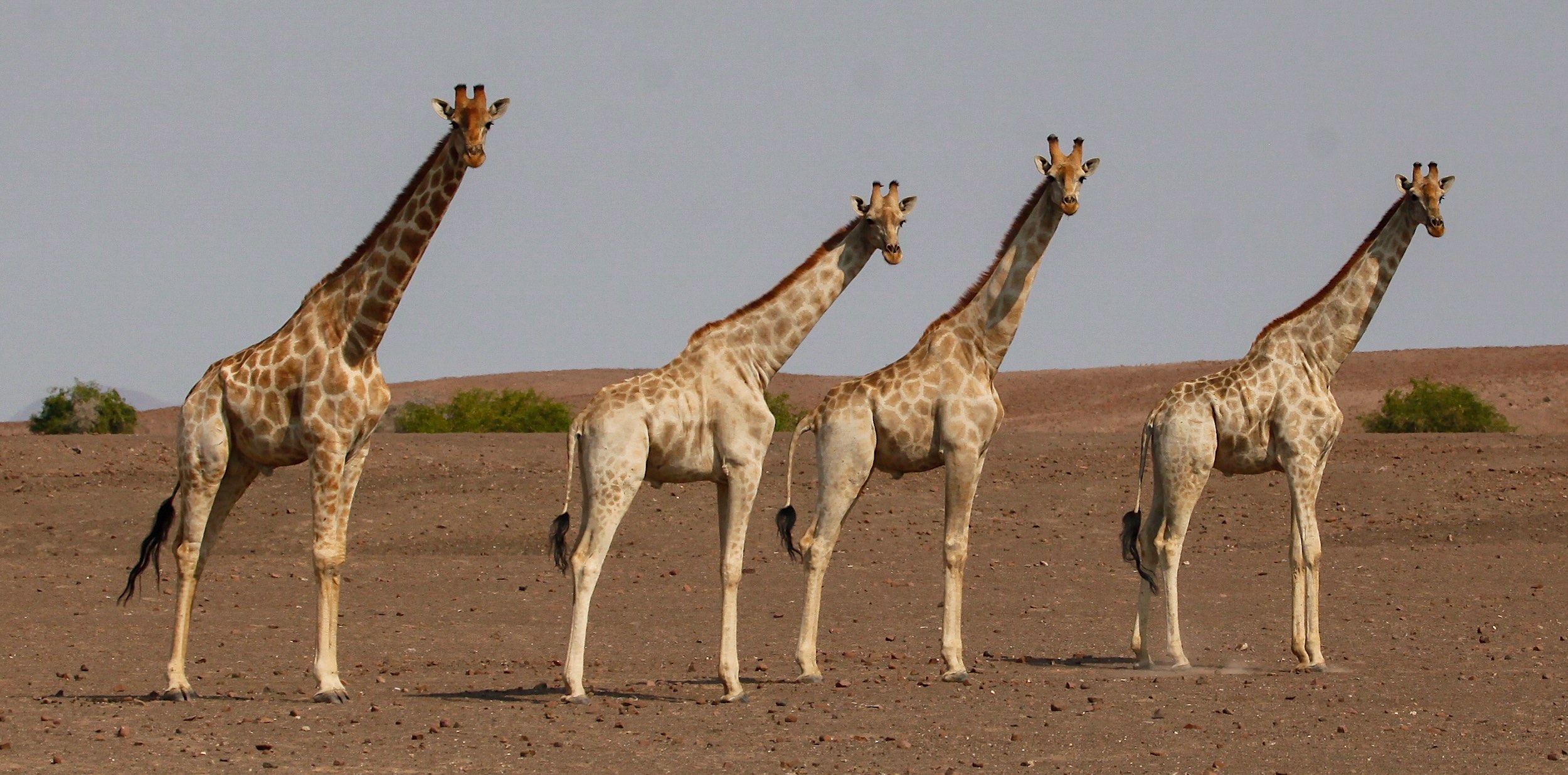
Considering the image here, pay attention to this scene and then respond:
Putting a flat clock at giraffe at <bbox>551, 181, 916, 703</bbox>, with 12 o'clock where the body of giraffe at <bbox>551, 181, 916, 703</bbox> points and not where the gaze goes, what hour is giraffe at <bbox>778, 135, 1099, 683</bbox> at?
giraffe at <bbox>778, 135, 1099, 683</bbox> is roughly at 11 o'clock from giraffe at <bbox>551, 181, 916, 703</bbox>.

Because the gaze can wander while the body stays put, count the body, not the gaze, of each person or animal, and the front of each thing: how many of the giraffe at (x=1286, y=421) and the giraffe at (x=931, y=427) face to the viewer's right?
2

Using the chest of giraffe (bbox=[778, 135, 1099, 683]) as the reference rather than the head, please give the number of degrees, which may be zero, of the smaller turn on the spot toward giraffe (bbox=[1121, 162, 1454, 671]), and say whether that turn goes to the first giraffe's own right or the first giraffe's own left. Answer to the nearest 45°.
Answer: approximately 45° to the first giraffe's own left

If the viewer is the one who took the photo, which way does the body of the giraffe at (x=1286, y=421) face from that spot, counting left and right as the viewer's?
facing to the right of the viewer

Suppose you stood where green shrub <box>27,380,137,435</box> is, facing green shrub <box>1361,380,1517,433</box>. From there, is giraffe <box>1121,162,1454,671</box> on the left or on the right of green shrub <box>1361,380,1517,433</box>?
right

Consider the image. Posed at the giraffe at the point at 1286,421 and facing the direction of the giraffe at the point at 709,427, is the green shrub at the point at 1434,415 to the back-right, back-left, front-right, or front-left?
back-right

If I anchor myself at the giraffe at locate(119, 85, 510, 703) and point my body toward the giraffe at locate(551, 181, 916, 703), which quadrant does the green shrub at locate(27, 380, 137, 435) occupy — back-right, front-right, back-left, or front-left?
back-left

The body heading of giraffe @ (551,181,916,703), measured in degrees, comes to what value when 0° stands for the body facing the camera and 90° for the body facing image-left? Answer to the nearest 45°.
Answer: approximately 270°

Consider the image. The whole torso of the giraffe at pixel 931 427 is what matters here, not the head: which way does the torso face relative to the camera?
to the viewer's right

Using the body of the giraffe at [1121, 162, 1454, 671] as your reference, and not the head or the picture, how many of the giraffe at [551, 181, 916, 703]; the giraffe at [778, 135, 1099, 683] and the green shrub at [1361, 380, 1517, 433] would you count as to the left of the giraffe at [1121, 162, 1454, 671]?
1

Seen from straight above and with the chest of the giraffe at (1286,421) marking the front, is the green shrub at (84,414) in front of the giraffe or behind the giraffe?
behind
